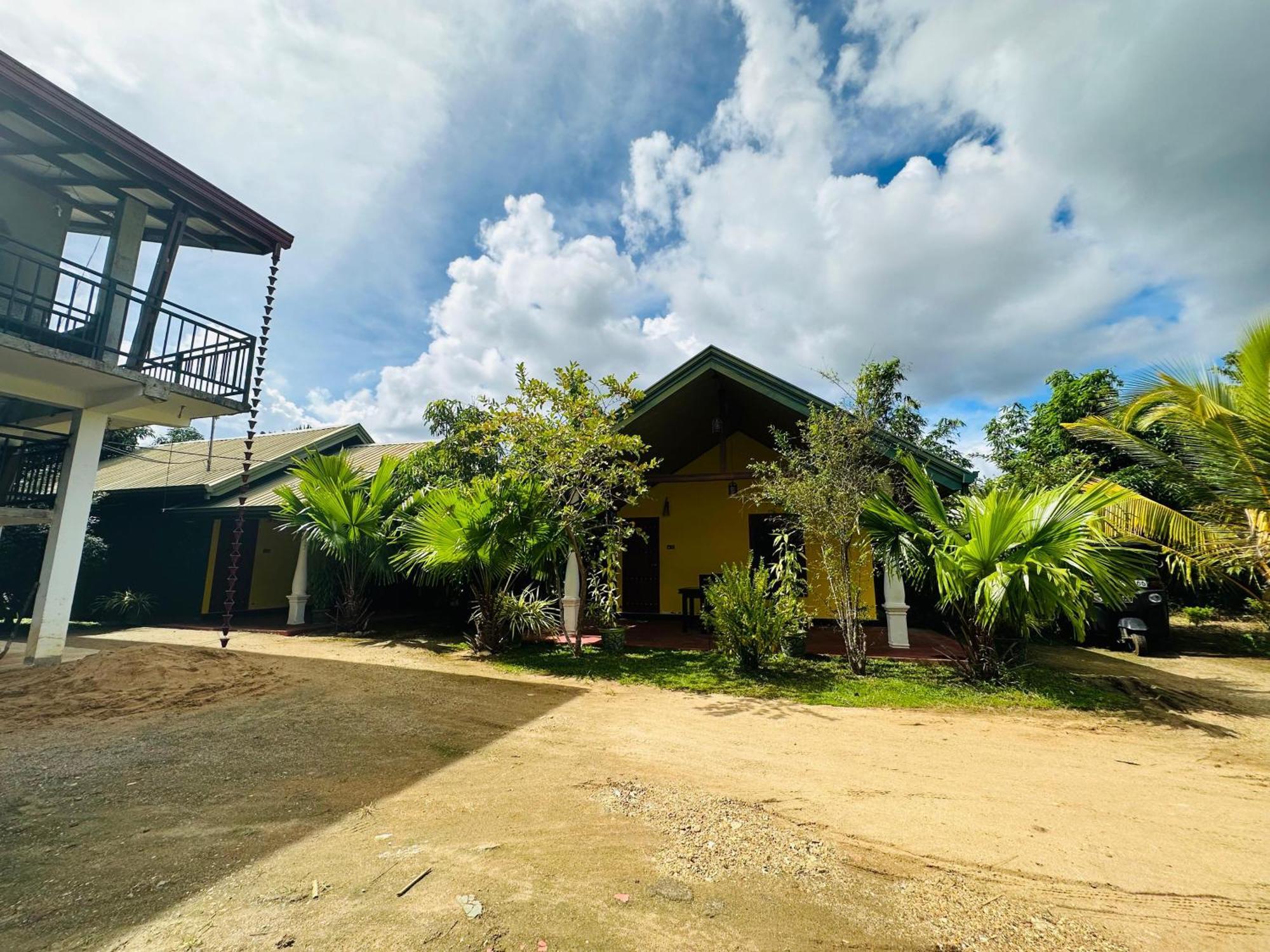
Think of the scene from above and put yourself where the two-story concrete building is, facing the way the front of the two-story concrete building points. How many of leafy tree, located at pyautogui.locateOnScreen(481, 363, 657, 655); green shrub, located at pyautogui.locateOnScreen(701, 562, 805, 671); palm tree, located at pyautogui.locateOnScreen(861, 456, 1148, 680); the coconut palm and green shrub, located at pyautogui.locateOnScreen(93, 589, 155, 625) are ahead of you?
4

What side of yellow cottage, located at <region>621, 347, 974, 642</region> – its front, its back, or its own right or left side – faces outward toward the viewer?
front

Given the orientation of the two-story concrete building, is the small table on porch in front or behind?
in front

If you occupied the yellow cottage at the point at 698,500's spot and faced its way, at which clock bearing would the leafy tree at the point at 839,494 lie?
The leafy tree is roughly at 11 o'clock from the yellow cottage.

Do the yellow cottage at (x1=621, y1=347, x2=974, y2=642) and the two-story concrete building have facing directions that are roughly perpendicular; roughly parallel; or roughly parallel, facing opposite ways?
roughly perpendicular

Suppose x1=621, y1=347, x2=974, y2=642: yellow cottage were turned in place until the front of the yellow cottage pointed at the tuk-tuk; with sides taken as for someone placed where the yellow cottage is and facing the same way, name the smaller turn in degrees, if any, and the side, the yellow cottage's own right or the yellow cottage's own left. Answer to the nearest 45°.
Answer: approximately 90° to the yellow cottage's own left

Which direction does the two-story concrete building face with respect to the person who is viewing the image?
facing the viewer and to the right of the viewer

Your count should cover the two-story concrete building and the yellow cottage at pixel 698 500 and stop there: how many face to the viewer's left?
0

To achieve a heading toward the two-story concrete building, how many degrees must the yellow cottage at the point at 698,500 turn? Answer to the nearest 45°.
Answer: approximately 45° to its right

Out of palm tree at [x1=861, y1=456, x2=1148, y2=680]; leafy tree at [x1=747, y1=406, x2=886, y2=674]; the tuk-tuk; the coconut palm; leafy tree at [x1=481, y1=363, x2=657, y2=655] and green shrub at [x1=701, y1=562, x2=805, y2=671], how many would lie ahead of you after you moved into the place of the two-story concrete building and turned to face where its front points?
6

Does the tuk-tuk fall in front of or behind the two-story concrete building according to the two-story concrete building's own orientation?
in front

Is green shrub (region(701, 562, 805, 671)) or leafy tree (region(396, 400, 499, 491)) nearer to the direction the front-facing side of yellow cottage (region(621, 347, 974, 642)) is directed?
the green shrub

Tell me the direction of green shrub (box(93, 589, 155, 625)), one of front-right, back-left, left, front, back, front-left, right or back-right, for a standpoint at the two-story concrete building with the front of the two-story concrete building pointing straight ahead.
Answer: back-left
